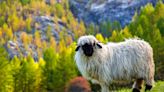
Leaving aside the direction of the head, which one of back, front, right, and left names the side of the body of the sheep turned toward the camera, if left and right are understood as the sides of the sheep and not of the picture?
left
